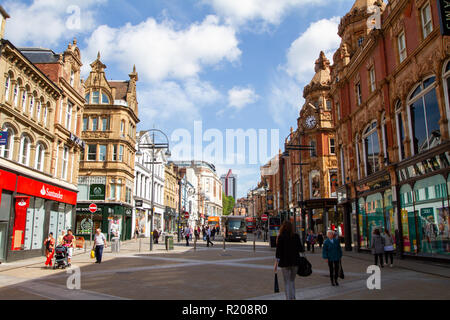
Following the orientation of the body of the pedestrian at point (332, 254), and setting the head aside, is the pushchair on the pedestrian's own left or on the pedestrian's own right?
on the pedestrian's own right

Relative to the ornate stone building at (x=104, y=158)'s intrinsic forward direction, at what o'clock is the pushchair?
The pushchair is roughly at 12 o'clock from the ornate stone building.

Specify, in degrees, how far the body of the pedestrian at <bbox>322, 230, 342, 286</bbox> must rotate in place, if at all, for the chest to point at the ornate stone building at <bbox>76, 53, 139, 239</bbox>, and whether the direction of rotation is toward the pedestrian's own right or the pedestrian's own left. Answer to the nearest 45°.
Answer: approximately 135° to the pedestrian's own right

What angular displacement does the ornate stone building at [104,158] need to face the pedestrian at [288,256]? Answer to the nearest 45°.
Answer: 0° — it already faces them

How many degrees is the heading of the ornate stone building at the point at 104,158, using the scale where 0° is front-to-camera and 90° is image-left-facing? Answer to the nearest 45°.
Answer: approximately 0°

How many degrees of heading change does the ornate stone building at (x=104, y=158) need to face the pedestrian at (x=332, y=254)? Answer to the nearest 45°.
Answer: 0° — it already faces them

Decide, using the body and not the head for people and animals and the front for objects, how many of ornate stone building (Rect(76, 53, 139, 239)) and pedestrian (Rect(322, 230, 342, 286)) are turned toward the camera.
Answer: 2

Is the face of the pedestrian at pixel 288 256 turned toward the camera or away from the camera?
away from the camera

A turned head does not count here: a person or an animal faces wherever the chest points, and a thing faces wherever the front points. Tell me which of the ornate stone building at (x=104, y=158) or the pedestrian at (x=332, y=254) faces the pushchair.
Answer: the ornate stone building

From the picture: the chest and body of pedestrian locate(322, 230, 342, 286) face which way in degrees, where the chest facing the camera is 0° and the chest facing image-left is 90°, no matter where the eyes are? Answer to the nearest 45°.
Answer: approximately 0°
